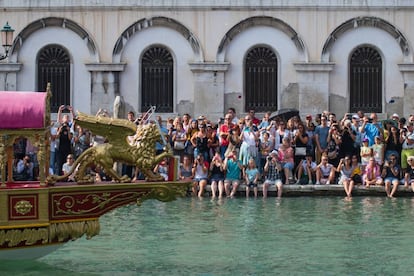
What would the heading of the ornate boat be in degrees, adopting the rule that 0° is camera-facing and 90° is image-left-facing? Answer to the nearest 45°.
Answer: approximately 270°
